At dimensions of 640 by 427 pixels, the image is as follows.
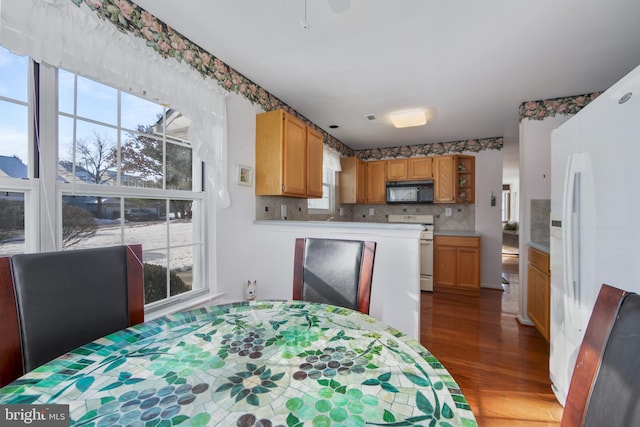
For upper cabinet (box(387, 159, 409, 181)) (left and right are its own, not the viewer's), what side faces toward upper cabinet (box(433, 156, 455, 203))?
left

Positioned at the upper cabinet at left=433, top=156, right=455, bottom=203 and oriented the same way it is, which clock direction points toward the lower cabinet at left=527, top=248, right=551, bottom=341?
The lower cabinet is roughly at 11 o'clock from the upper cabinet.

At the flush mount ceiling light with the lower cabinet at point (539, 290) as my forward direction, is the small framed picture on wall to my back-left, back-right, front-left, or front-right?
back-right

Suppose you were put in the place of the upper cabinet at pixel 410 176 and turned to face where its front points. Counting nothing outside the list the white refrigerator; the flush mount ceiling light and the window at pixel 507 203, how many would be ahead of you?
2

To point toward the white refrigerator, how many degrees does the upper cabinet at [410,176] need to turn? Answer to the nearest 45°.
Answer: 0° — it already faces it

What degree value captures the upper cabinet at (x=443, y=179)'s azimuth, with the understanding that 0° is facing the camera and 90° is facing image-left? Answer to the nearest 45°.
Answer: approximately 0°

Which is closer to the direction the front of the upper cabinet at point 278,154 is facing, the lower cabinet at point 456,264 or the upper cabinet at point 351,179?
the lower cabinet
